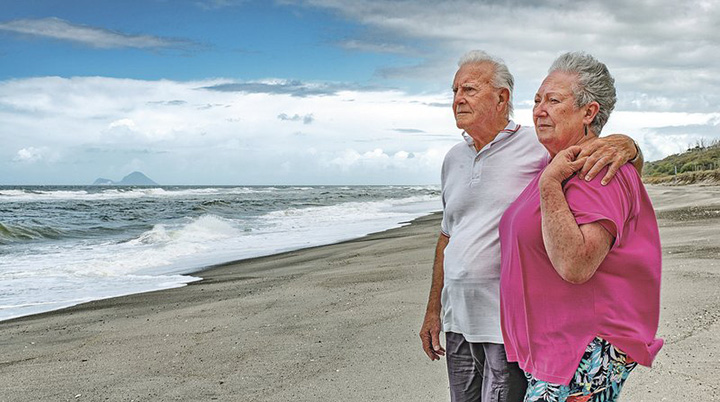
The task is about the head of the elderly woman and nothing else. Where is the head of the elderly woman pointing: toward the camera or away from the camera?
toward the camera

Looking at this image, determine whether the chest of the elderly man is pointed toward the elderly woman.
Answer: no

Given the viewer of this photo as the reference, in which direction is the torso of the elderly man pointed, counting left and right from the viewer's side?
facing the viewer and to the left of the viewer
